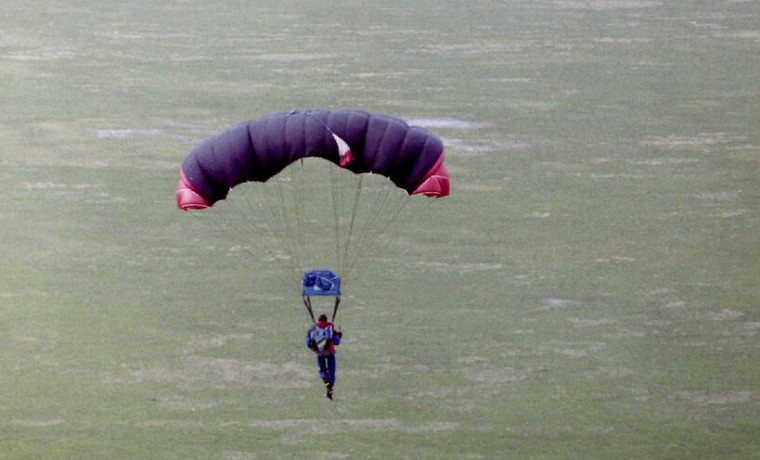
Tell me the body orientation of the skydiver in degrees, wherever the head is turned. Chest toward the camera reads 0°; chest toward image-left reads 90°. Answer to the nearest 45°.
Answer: approximately 180°
